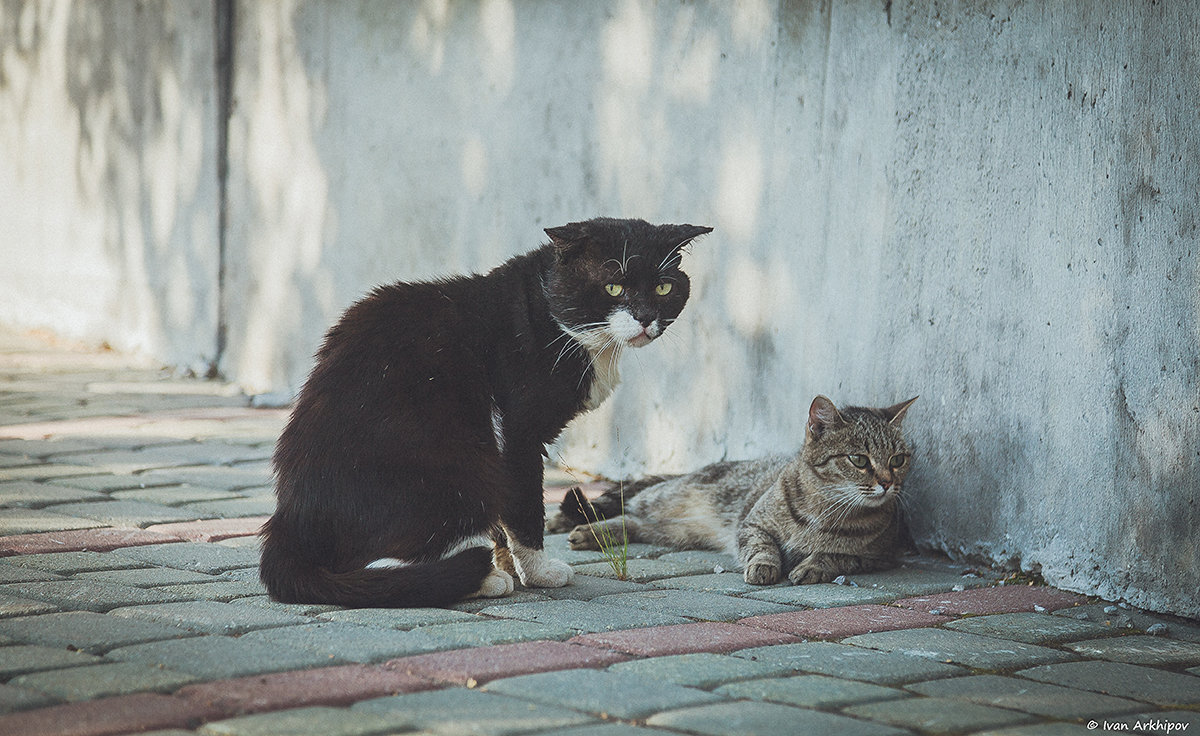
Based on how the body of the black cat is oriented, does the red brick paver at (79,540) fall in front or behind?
behind

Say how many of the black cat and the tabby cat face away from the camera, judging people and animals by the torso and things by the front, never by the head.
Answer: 0

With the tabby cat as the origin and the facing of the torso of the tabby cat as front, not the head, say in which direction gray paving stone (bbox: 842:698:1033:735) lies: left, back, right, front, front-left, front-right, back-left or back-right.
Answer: front-right

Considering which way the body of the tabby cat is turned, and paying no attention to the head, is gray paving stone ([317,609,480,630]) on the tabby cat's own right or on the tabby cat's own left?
on the tabby cat's own right

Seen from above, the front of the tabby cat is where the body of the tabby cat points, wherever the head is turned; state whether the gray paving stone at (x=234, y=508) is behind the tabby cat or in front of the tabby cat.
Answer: behind

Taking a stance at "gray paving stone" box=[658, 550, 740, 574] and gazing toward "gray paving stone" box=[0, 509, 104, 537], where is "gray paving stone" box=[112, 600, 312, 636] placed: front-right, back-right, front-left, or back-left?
front-left

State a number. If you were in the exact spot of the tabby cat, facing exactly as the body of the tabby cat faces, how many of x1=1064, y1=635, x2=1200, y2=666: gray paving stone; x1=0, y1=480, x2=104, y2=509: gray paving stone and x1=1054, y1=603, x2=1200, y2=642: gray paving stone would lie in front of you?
2

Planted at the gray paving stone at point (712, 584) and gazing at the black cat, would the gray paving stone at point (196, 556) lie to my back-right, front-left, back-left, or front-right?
front-right

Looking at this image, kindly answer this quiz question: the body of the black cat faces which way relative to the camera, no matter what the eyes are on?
to the viewer's right

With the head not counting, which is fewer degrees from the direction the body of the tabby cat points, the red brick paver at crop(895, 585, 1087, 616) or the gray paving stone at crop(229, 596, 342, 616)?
the red brick paver

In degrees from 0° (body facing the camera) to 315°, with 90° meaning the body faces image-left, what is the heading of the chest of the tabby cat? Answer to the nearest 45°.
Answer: approximately 315°

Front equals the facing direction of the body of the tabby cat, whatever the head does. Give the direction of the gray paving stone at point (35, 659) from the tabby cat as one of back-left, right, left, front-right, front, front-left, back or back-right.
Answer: right

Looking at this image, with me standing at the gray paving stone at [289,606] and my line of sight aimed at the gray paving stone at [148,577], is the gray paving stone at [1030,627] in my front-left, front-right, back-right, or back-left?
back-right

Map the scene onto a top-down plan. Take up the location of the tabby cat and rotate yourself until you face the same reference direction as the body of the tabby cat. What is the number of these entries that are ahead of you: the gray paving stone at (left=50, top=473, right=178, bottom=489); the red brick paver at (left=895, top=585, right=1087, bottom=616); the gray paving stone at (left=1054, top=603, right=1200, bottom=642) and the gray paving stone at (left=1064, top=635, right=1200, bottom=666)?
3

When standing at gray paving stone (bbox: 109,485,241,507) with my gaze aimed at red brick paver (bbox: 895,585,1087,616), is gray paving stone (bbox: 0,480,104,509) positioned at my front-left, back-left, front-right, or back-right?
back-right
